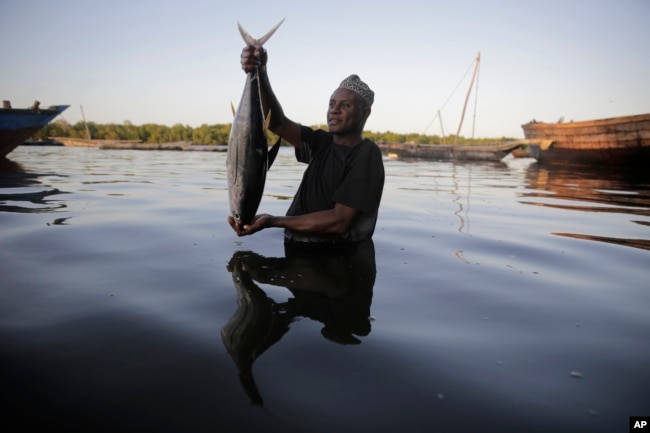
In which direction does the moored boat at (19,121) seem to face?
to the viewer's right

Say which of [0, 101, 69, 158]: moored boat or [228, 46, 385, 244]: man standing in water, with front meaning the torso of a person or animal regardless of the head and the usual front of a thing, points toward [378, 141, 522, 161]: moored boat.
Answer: [0, 101, 69, 158]: moored boat

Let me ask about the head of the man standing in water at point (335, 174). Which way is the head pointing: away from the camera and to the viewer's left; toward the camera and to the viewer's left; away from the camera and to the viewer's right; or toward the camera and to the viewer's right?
toward the camera and to the viewer's left

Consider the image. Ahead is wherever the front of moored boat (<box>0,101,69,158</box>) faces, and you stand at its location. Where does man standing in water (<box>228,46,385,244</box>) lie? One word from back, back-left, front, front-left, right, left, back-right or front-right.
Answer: right

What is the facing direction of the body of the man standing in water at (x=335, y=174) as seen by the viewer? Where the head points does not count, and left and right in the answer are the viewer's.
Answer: facing the viewer and to the left of the viewer

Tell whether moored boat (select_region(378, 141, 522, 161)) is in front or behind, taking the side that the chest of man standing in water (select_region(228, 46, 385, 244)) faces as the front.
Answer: behind

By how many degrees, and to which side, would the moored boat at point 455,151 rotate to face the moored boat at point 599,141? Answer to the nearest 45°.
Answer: approximately 45° to its right

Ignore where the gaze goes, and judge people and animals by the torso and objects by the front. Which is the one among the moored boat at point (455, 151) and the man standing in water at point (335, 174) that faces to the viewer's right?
the moored boat

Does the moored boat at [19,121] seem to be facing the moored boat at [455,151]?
yes

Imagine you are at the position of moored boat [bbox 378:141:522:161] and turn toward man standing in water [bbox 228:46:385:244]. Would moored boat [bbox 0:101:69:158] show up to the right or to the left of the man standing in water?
right

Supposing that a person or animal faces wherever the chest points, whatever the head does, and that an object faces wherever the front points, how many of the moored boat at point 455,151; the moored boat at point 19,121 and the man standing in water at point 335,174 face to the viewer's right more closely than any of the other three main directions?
2

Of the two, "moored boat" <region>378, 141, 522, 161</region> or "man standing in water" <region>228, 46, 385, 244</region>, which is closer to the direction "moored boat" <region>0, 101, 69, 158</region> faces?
the moored boat

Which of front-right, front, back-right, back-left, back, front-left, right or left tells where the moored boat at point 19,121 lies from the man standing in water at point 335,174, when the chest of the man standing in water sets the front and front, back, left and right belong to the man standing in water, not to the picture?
right

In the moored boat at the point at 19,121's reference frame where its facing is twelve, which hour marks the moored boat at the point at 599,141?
the moored boat at the point at 599,141 is roughly at 1 o'clock from the moored boat at the point at 19,121.

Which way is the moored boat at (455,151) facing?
to the viewer's right
